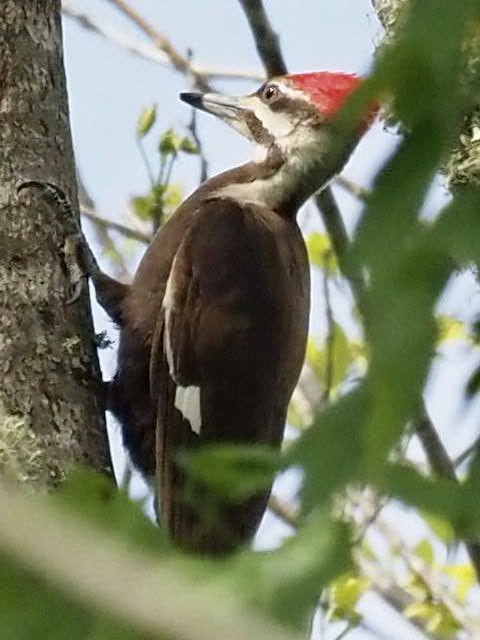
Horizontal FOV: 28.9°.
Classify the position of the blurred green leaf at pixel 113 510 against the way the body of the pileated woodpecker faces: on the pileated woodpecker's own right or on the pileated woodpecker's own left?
on the pileated woodpecker's own left

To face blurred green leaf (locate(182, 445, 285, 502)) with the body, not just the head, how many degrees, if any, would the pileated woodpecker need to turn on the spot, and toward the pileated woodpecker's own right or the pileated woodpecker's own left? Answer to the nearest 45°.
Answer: approximately 90° to the pileated woodpecker's own left

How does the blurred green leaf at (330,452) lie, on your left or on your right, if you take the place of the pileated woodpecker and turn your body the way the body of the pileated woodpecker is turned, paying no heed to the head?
on your left

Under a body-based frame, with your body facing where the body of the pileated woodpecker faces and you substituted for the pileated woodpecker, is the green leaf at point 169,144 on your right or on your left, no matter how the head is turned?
on your right

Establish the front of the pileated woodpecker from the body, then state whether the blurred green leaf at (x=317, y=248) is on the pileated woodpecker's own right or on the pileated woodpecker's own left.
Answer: on the pileated woodpecker's own right

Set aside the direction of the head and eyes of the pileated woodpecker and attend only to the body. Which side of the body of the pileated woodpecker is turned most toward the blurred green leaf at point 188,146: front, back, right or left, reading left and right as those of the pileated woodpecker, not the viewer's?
right

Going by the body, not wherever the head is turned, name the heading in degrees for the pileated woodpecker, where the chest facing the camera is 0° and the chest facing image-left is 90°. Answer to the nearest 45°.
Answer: approximately 90°

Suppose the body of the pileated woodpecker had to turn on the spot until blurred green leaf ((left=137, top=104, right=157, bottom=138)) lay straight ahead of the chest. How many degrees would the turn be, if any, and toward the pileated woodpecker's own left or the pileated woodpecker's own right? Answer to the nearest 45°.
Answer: approximately 90° to the pileated woodpecker's own right
